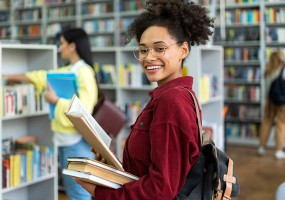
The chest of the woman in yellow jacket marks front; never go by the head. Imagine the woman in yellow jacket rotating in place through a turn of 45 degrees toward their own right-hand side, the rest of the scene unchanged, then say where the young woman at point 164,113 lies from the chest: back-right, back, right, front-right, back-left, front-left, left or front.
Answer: back-left

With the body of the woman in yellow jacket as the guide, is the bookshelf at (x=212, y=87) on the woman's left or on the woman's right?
on the woman's right

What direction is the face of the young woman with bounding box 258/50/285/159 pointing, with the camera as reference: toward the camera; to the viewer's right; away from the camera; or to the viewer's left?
away from the camera

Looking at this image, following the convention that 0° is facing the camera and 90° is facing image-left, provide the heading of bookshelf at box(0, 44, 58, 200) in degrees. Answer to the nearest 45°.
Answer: approximately 315°

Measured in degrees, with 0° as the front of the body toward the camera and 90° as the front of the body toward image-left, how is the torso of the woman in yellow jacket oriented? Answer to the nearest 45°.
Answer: approximately 90°

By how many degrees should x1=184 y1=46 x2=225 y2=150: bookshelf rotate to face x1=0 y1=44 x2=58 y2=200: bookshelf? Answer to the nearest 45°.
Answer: approximately 90° to its right

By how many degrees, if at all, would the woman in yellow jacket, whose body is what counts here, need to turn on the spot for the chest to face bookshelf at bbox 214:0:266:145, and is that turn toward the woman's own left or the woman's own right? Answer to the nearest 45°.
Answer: approximately 135° to the woman's own right

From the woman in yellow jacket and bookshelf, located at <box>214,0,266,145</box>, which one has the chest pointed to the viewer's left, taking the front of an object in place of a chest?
the woman in yellow jacket

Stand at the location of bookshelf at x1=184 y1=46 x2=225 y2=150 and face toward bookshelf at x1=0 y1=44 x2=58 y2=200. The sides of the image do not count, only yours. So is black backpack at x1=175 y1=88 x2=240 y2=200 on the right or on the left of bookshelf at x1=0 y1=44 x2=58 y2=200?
left

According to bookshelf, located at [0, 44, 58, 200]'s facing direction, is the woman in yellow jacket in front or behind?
in front

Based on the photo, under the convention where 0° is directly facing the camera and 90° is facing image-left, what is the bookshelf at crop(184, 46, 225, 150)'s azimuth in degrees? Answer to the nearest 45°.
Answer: approximately 315°
